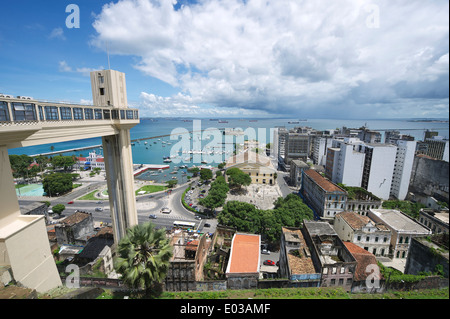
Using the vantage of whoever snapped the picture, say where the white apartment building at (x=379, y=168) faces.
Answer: facing to the left of the viewer

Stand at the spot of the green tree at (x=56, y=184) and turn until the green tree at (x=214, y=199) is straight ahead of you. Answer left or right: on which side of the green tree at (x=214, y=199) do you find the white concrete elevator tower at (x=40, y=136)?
right
